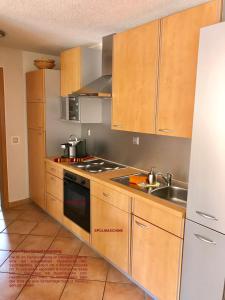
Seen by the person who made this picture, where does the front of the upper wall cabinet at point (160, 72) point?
facing the viewer and to the left of the viewer

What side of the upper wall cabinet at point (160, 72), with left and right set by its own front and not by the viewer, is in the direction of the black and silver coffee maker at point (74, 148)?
right

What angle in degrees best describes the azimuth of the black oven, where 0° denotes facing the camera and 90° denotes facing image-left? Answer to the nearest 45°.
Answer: approximately 45°

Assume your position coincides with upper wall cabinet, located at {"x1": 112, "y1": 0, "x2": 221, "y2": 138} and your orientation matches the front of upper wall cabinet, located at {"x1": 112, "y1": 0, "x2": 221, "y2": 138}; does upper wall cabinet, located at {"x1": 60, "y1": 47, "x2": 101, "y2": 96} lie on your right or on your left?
on your right

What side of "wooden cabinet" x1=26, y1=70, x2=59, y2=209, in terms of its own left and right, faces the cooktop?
left

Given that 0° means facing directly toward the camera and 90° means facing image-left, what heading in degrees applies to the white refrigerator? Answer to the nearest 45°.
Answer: approximately 45°
